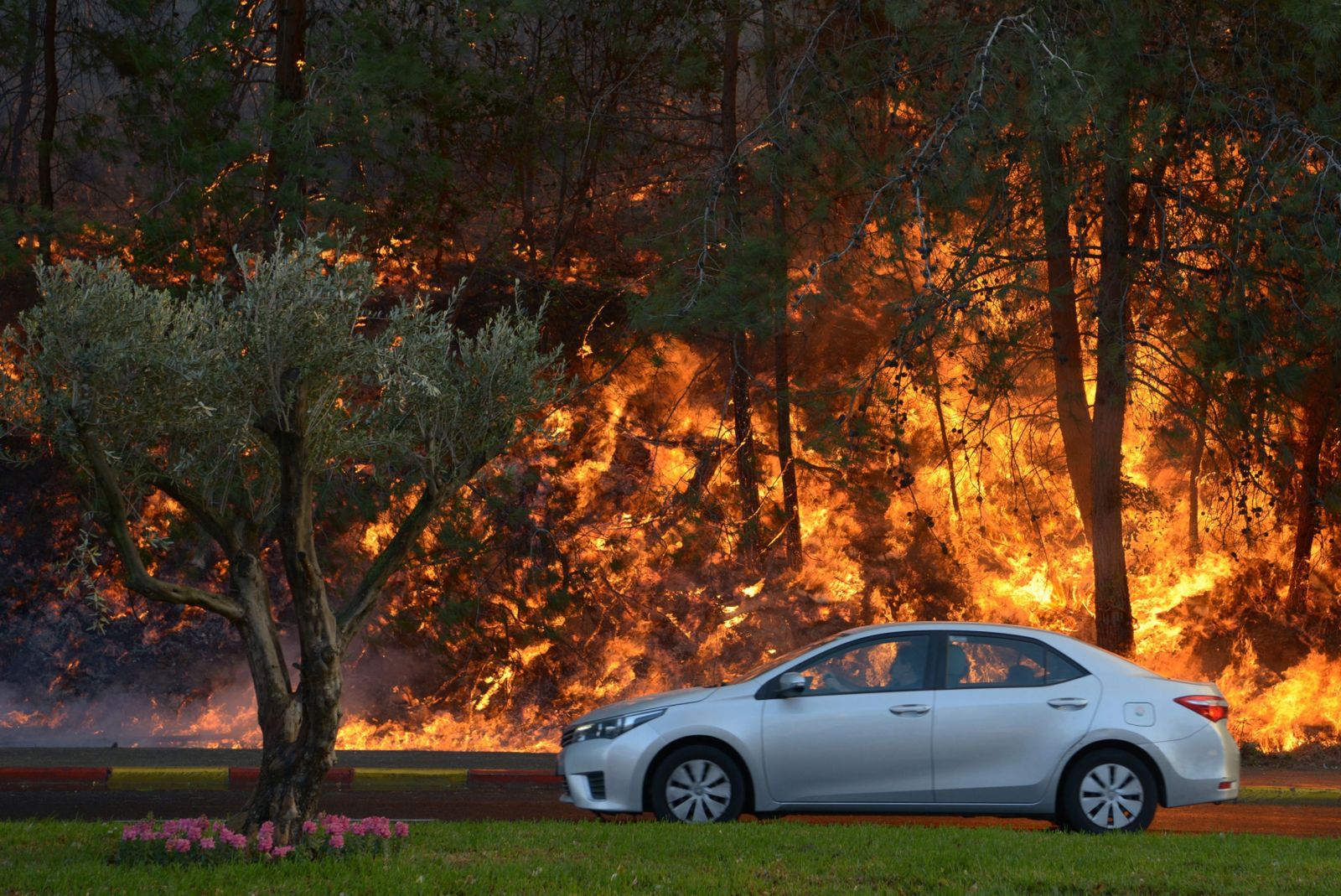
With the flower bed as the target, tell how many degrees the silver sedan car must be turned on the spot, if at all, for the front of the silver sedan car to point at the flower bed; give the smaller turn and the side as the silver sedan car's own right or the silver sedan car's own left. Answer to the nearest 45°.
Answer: approximately 45° to the silver sedan car's own left

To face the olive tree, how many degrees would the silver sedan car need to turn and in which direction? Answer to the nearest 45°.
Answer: approximately 45° to its left

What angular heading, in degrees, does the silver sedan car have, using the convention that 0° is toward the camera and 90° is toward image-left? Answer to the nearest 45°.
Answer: approximately 90°
